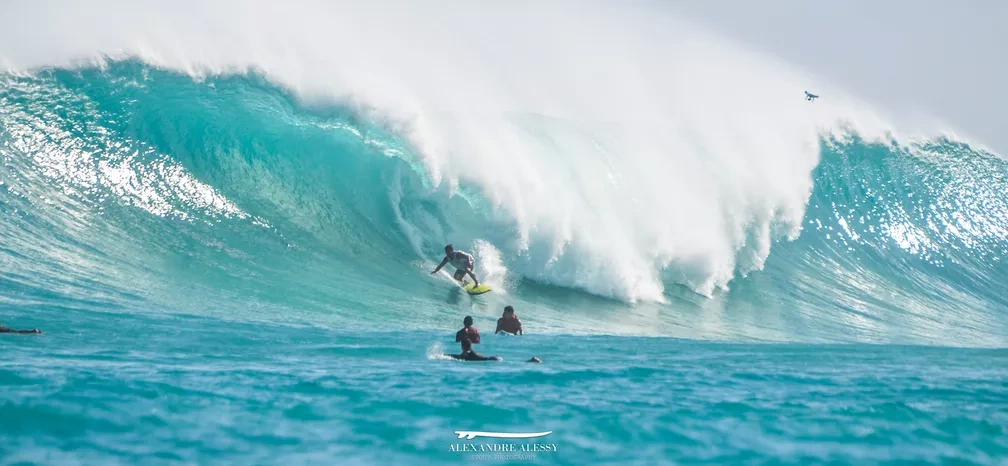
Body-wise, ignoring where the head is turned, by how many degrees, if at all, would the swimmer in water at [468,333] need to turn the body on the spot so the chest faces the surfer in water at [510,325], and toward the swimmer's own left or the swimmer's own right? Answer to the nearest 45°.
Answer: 0° — they already face them

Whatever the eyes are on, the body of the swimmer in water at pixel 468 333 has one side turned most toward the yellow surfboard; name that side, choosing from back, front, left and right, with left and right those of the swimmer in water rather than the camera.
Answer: front

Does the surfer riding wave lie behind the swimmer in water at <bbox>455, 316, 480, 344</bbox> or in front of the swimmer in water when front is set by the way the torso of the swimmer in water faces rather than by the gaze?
in front

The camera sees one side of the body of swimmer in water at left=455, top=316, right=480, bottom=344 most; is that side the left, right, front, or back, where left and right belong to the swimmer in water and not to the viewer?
back
